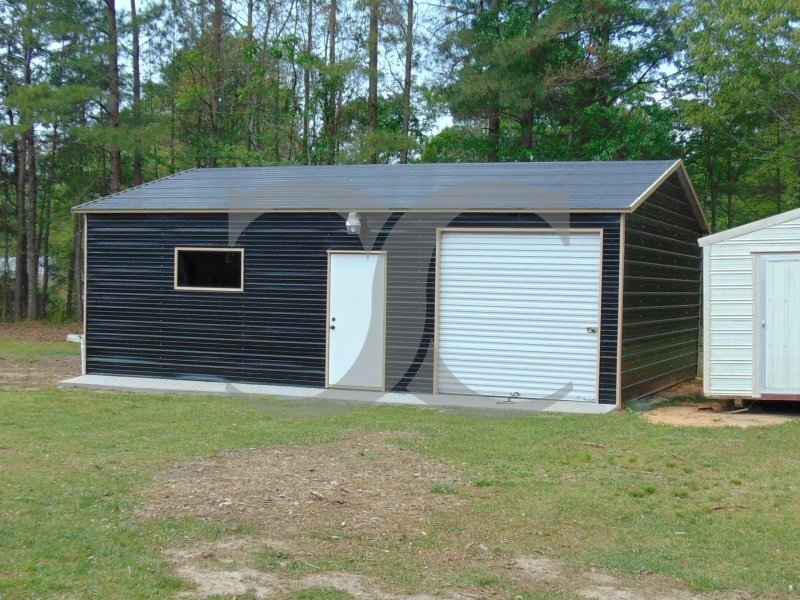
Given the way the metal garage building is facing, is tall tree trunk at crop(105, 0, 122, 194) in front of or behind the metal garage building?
behind

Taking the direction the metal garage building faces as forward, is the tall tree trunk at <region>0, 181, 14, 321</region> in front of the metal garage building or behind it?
behind

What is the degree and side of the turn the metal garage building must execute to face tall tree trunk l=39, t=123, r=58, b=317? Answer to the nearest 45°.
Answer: approximately 135° to its right

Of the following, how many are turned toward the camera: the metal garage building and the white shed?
2

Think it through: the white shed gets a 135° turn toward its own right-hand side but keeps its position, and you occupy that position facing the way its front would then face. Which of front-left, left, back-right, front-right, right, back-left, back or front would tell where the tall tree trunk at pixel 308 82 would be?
front

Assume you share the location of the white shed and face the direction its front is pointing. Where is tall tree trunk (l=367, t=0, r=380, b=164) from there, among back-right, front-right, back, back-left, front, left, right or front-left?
back-right

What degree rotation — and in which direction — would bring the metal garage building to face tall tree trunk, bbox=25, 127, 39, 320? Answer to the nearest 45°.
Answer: approximately 135° to its right

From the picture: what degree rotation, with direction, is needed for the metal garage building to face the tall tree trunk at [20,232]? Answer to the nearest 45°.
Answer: approximately 135° to its right

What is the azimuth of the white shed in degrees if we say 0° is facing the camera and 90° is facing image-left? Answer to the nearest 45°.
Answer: approximately 0°

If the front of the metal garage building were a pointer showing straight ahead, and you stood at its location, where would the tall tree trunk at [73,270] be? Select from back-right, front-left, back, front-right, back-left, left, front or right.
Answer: back-right

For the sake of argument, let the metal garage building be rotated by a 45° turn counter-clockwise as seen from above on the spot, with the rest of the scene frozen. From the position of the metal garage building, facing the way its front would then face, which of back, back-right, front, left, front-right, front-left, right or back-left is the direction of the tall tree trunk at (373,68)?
back-left

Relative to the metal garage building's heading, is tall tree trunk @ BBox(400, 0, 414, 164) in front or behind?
behind
